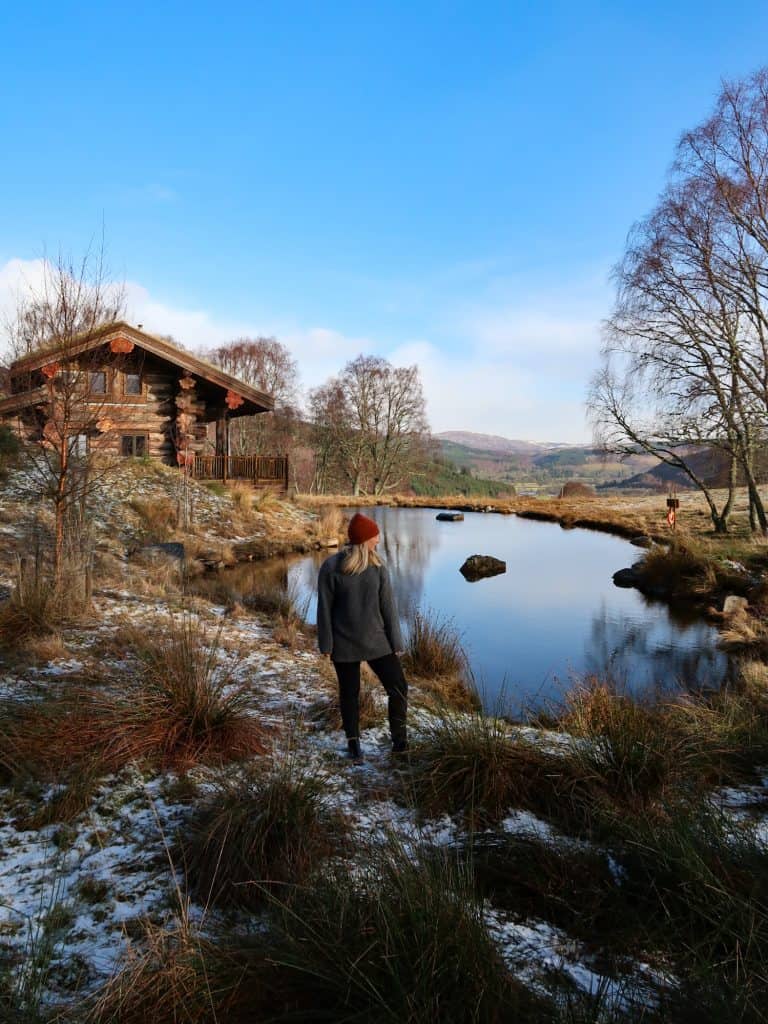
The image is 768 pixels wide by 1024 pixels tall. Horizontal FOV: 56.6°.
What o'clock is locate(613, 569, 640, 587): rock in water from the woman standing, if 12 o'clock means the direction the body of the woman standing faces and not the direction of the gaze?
The rock in water is roughly at 1 o'clock from the woman standing.

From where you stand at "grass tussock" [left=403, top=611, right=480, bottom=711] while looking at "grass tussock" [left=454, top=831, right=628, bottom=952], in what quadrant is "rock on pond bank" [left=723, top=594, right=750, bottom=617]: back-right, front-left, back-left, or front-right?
back-left

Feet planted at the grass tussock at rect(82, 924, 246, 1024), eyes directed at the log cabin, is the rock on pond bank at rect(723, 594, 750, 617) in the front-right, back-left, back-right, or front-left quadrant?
front-right

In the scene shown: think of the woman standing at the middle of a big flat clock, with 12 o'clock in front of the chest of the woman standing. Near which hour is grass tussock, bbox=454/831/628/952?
The grass tussock is roughly at 5 o'clock from the woman standing.

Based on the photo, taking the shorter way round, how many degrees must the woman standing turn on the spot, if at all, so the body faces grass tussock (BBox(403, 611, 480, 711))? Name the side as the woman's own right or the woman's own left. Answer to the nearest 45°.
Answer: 0° — they already face it

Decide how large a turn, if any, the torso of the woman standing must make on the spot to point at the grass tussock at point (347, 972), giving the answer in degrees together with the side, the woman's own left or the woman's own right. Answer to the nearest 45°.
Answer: approximately 180°

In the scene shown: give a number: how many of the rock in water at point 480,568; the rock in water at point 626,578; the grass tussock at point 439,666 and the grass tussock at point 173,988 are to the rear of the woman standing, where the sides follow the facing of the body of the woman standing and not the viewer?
1

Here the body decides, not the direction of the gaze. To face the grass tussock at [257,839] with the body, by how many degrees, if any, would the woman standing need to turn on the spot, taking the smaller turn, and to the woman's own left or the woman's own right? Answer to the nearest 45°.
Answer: approximately 180°

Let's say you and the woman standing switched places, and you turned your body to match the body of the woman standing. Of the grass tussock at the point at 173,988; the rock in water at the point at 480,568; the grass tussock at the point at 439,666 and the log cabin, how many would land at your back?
1

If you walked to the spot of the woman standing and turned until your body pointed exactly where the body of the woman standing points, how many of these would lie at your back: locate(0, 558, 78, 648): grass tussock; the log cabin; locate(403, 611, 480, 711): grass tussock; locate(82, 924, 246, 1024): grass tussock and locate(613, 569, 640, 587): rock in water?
1

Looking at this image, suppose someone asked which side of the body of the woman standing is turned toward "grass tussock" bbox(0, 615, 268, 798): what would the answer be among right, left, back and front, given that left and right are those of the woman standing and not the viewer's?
left

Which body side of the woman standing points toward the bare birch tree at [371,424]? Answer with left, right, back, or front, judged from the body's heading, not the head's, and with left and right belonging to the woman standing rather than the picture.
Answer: front

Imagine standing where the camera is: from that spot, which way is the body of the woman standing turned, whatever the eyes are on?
away from the camera

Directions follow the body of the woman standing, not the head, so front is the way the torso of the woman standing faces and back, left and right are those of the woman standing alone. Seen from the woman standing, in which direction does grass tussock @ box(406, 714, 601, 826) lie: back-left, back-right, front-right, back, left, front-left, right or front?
back-right

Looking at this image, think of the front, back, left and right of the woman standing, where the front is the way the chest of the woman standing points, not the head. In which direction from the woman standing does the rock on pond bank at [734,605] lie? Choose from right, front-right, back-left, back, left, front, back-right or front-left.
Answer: front-right

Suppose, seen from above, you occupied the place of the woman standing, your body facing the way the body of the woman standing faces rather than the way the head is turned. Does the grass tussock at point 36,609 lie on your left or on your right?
on your left

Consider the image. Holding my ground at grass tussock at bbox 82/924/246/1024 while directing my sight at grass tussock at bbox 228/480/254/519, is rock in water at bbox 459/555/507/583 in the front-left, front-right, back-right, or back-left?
front-right
